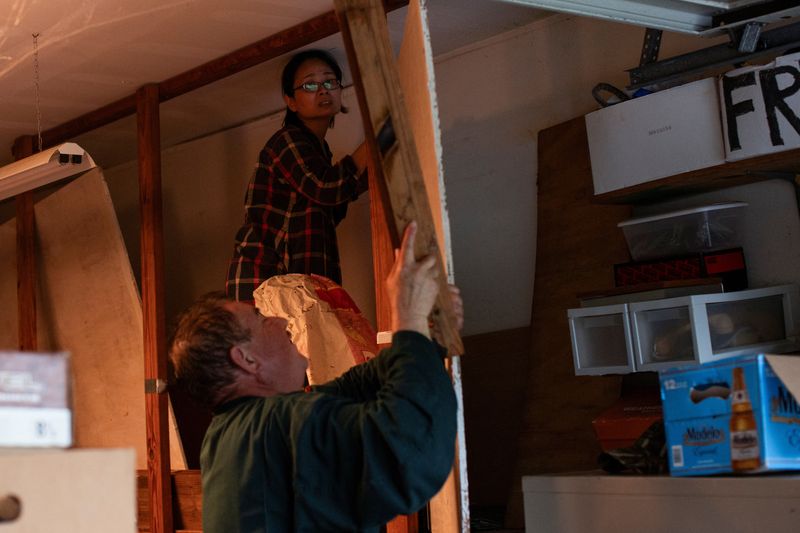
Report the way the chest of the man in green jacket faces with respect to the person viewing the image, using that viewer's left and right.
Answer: facing away from the viewer and to the right of the viewer

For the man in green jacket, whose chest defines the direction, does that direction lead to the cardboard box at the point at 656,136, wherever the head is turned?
yes

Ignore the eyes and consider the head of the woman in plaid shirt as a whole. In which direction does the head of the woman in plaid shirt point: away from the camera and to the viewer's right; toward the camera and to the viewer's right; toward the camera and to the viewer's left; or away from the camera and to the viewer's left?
toward the camera and to the viewer's right

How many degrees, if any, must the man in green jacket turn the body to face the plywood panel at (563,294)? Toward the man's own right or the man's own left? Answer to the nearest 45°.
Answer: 0° — they already face it

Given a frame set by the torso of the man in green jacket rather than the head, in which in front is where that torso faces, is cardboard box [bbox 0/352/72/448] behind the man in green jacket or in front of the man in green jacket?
behind

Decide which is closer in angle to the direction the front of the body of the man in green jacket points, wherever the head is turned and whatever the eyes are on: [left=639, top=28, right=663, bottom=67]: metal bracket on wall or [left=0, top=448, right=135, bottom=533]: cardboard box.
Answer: the metal bracket on wall

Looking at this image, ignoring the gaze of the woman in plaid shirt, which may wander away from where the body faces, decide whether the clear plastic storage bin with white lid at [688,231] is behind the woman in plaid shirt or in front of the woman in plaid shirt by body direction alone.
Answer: in front
